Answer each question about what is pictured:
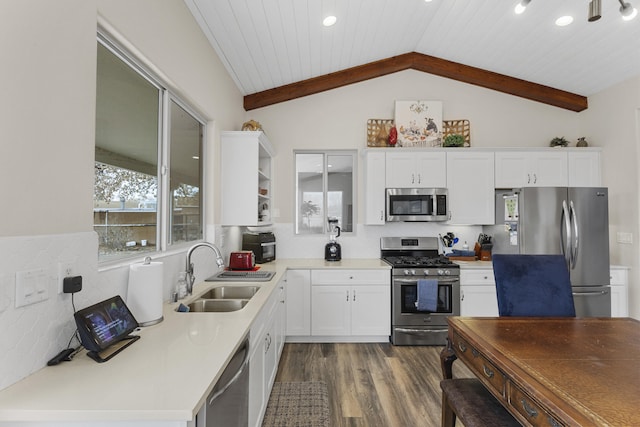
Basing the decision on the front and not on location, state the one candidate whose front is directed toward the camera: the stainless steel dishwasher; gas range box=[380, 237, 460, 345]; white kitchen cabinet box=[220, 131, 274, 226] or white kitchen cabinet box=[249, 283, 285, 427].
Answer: the gas range

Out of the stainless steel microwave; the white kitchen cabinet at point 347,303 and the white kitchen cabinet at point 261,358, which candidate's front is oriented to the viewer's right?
the white kitchen cabinet at point 261,358

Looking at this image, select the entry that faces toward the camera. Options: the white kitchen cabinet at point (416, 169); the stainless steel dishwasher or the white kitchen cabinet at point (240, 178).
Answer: the white kitchen cabinet at point (416, 169)

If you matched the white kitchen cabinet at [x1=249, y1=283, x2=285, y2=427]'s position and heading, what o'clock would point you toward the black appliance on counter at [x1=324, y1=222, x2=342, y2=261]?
The black appliance on counter is roughly at 10 o'clock from the white kitchen cabinet.

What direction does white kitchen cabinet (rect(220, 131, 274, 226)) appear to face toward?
to the viewer's right

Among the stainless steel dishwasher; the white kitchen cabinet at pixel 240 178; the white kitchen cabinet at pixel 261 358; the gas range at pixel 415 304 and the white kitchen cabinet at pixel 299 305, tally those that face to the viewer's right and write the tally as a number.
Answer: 3

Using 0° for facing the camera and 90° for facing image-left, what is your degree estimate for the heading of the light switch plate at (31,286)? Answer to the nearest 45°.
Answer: approximately 315°

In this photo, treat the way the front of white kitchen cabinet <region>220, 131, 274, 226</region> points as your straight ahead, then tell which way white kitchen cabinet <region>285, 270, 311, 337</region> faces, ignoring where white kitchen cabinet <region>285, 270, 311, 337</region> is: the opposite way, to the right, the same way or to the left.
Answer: to the right

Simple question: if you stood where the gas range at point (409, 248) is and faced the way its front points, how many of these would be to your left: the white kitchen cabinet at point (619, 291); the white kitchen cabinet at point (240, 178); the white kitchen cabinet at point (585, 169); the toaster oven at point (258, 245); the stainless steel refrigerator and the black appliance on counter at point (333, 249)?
3

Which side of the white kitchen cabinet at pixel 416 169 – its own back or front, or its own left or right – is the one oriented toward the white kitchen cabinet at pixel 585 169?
left

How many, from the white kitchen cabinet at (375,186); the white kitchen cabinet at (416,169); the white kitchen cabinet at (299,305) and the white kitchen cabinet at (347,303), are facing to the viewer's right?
0

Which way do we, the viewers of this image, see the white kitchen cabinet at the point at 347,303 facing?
facing the viewer

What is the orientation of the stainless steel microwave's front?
toward the camera

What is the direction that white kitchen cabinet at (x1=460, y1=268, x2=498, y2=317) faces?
toward the camera
